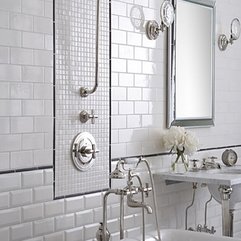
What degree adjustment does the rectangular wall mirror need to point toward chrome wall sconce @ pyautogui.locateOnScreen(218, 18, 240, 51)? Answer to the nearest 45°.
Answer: approximately 90° to its left

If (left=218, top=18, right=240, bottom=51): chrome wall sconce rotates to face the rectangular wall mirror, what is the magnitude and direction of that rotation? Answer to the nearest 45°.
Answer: approximately 90° to its right
